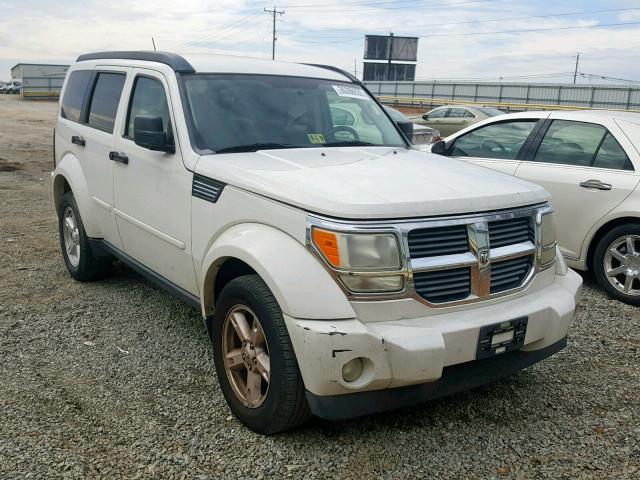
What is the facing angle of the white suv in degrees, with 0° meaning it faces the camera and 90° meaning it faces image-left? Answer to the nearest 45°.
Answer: approximately 315°

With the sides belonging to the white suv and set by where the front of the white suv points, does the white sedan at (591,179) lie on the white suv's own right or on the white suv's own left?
on the white suv's own left
